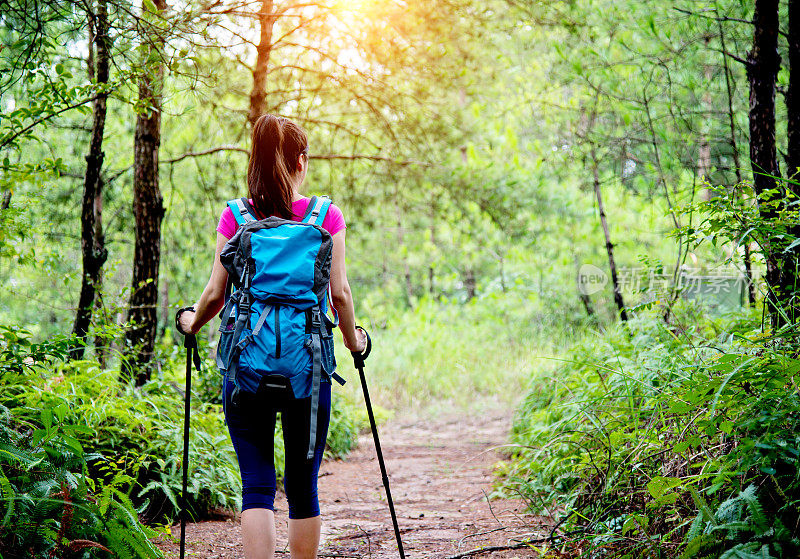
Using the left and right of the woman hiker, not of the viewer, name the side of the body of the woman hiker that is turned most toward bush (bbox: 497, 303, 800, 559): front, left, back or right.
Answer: right

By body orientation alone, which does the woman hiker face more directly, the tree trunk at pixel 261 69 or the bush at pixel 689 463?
the tree trunk

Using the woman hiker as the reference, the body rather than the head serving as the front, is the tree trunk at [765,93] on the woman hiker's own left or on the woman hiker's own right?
on the woman hiker's own right

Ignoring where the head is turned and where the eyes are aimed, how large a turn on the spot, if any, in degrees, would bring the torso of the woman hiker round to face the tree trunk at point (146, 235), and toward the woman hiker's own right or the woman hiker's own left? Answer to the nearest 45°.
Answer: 0° — they already face it

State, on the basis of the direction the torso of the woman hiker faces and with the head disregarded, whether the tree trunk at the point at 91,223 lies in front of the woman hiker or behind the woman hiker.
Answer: in front

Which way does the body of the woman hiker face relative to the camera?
away from the camera

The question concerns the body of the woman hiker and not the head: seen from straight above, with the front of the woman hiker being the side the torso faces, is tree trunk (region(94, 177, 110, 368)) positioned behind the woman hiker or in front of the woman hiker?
in front

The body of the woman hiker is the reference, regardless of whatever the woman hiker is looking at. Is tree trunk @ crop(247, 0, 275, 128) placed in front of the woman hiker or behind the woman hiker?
in front
